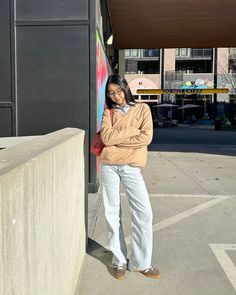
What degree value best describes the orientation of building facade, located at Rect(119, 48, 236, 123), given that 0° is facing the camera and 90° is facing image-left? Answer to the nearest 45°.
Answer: approximately 0°

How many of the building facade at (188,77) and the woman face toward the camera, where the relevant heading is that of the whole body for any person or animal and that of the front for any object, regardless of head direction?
2

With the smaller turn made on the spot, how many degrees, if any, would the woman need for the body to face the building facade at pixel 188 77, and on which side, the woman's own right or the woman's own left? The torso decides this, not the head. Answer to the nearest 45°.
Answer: approximately 180°

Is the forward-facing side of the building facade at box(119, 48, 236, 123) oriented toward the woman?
yes
